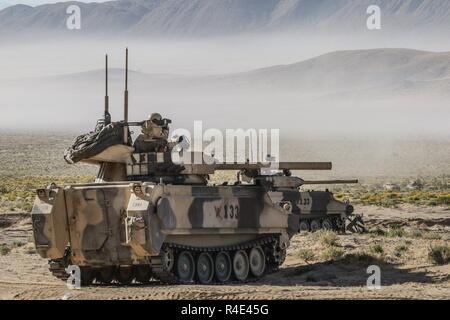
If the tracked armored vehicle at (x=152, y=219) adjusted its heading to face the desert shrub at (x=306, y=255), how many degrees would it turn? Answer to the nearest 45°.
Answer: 0° — it already faces it

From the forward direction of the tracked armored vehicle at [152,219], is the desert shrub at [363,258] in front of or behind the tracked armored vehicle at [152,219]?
in front

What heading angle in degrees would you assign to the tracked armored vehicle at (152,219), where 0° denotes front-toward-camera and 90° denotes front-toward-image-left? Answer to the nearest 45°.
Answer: approximately 225°
